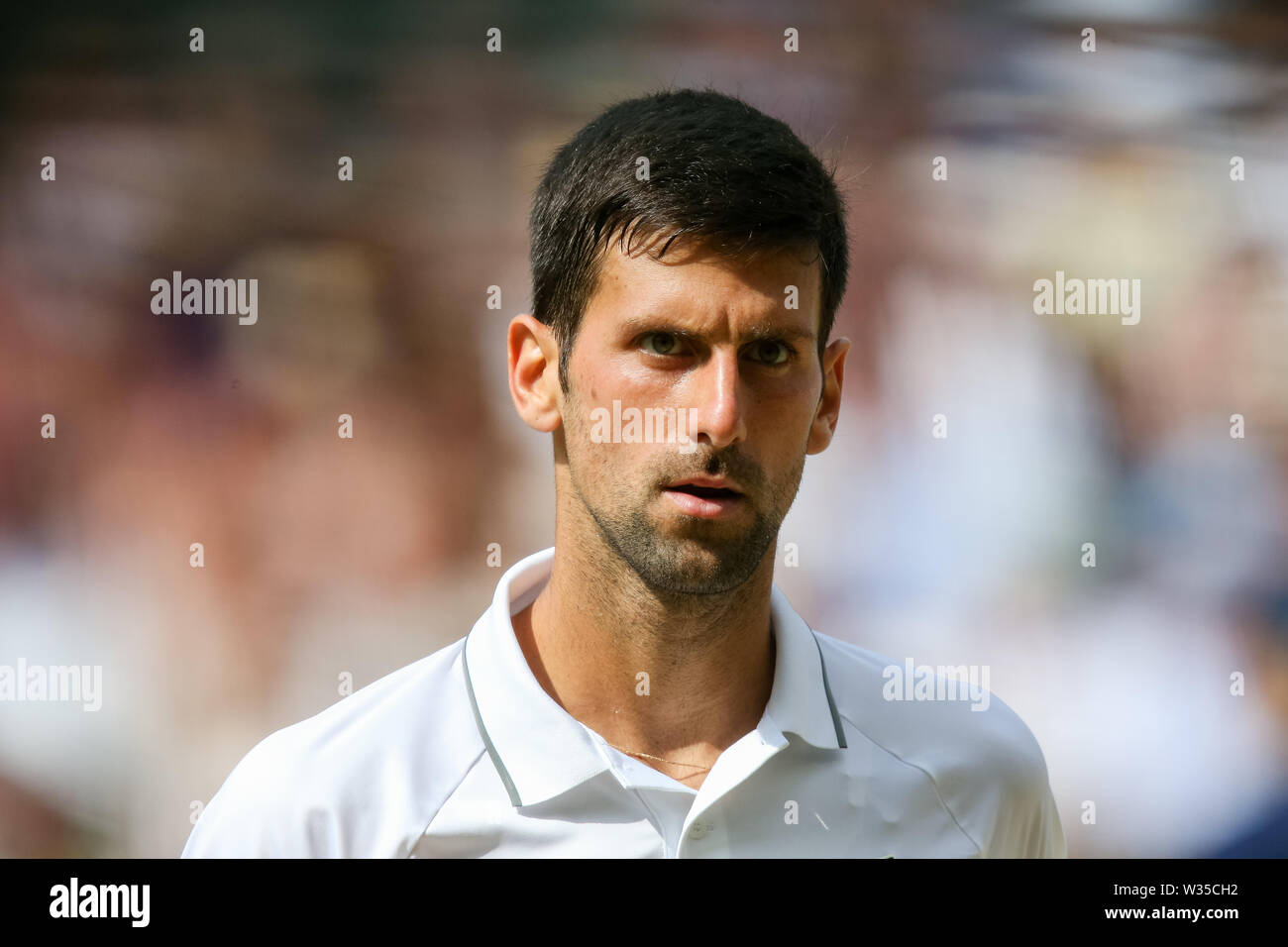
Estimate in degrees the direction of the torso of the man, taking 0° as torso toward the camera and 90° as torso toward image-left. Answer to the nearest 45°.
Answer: approximately 0°
